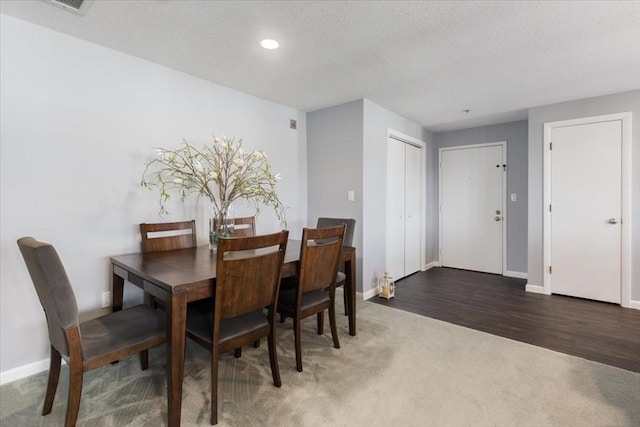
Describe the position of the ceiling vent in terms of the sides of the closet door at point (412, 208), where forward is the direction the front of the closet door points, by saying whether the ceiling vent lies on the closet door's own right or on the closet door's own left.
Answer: on the closet door's own right

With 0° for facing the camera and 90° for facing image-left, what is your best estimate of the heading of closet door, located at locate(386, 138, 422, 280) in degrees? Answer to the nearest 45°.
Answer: approximately 315°

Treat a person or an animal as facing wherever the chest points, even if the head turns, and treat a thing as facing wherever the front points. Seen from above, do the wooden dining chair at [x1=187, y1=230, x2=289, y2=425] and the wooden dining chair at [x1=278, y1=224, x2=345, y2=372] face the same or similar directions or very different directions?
same or similar directions

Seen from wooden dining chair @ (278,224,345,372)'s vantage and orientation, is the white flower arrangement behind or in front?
in front

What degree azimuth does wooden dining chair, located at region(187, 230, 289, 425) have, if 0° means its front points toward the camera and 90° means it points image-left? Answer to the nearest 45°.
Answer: approximately 135°

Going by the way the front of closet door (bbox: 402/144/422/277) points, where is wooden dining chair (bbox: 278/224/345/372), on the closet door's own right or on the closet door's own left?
on the closet door's own right

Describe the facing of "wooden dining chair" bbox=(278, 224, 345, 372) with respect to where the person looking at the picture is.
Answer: facing away from the viewer and to the left of the viewer
